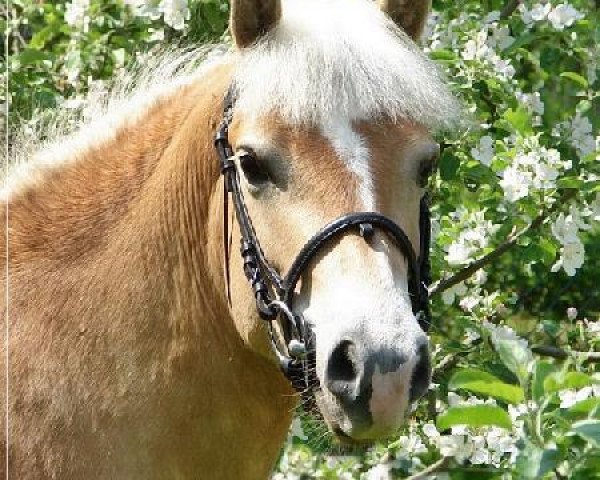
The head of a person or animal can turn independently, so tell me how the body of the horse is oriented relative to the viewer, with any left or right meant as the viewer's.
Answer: facing the viewer and to the right of the viewer

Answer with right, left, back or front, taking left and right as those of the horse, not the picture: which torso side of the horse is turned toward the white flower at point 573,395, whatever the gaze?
front
